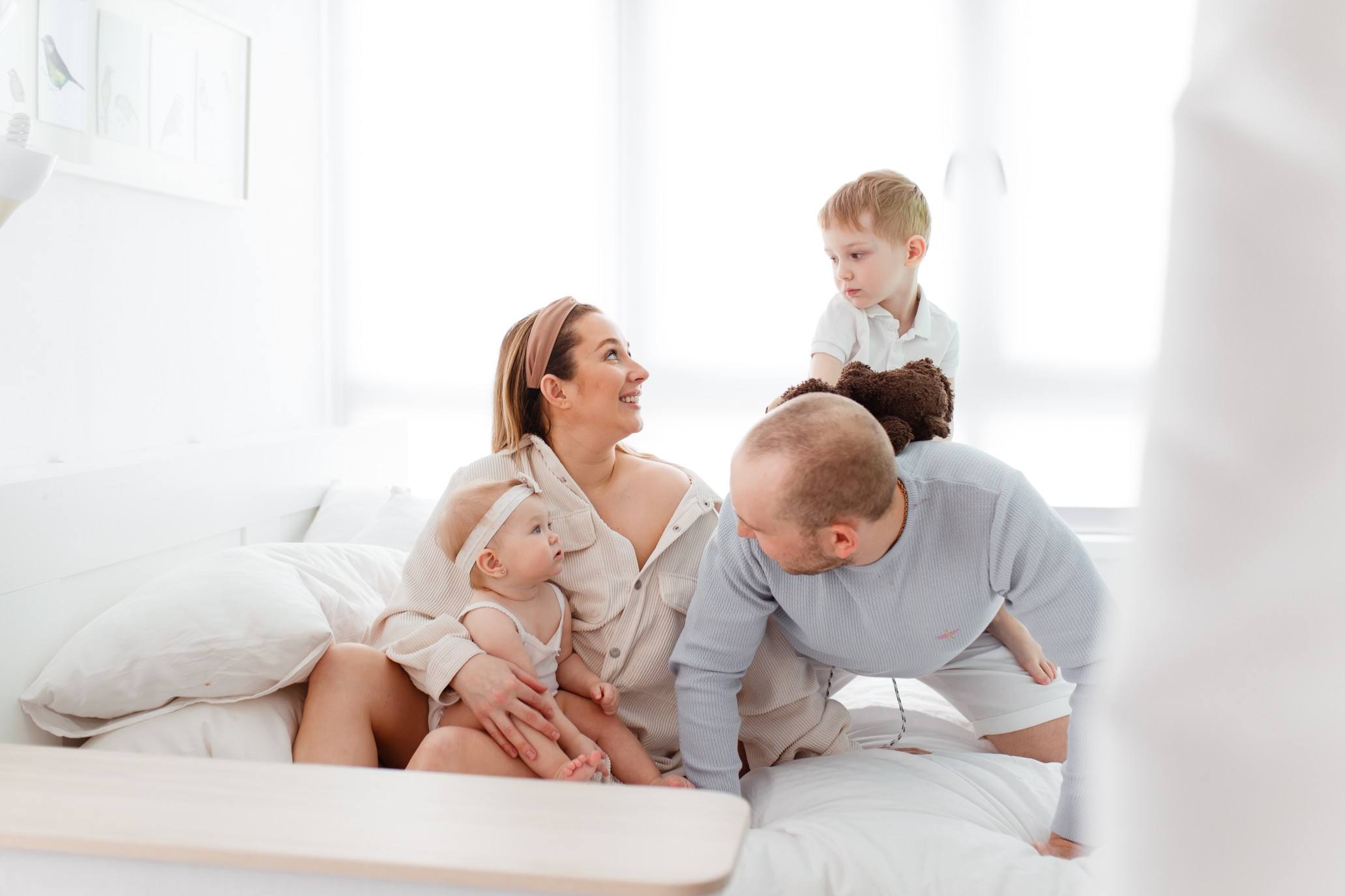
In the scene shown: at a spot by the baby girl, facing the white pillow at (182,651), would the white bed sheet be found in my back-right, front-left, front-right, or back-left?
back-left

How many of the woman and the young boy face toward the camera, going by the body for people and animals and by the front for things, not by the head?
2

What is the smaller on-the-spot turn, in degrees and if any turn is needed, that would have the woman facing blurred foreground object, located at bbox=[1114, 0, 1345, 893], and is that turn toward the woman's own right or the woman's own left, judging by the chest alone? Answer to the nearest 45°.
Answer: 0° — they already face it

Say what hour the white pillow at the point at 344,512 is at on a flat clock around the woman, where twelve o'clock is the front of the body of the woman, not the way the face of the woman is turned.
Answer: The white pillow is roughly at 5 o'clock from the woman.

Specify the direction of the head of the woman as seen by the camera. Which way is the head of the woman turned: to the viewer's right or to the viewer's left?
to the viewer's right

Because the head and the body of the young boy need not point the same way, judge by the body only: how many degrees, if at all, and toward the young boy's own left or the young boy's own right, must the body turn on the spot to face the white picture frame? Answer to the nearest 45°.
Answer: approximately 90° to the young boy's own right

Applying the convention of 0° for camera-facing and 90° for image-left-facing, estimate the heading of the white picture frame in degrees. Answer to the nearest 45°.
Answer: approximately 315°

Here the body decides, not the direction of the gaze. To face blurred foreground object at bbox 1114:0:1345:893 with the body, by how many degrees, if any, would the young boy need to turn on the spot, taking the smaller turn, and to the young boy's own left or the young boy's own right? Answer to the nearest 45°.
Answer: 0° — they already face it
